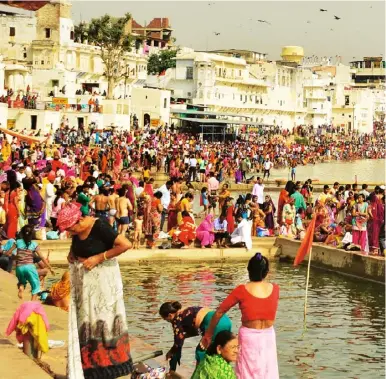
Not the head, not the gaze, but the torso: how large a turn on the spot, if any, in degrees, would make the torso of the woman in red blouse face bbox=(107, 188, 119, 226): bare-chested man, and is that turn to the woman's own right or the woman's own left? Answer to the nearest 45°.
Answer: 0° — they already face them

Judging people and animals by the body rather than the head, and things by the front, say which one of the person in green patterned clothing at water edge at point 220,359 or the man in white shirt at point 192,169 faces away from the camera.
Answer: the man in white shirt

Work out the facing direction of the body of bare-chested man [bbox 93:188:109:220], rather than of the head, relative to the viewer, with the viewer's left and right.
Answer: facing away from the viewer

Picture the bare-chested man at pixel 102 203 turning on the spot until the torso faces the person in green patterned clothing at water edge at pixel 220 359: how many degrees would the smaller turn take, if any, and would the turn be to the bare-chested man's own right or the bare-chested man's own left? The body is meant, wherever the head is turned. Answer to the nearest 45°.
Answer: approximately 180°

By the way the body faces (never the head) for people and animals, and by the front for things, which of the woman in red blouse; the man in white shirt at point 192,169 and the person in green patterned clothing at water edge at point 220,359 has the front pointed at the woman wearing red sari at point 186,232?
the woman in red blouse

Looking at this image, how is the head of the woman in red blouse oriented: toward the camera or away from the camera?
away from the camera

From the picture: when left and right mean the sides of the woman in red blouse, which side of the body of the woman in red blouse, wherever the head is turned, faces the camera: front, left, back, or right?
back
